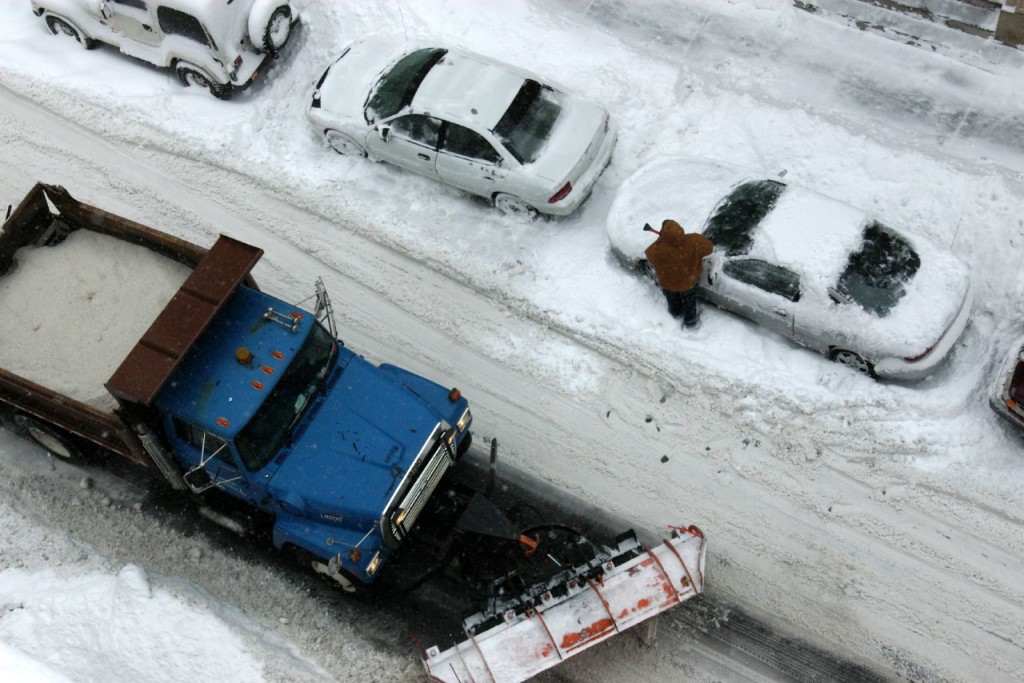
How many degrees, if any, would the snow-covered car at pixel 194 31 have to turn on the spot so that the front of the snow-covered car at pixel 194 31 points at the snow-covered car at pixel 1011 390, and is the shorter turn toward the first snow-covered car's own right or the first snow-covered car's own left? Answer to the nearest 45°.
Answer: approximately 180°

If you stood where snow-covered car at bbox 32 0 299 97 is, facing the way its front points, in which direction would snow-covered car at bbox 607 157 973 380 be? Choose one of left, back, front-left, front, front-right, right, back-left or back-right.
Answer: back

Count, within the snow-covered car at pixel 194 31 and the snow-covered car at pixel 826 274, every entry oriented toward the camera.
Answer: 0

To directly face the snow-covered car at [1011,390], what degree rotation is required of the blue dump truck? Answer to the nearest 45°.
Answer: approximately 45° to its left

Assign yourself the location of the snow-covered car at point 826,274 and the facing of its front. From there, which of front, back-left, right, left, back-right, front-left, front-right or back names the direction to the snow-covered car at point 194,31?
front-left

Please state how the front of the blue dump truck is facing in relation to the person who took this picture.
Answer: facing the viewer and to the right of the viewer

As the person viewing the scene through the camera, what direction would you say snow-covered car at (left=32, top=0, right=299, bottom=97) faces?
facing away from the viewer and to the left of the viewer

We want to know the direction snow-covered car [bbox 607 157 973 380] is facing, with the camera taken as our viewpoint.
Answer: facing away from the viewer and to the left of the viewer

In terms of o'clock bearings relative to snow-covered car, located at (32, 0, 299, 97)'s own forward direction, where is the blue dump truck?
The blue dump truck is roughly at 7 o'clock from the snow-covered car.

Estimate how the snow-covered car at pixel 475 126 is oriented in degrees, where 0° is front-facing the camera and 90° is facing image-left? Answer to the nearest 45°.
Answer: approximately 135°

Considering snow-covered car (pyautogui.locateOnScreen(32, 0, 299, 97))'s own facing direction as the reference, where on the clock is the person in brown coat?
The person in brown coat is roughly at 6 o'clock from the snow-covered car.

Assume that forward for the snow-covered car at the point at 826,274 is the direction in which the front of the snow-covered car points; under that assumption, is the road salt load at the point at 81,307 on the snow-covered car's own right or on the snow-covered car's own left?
on the snow-covered car's own left

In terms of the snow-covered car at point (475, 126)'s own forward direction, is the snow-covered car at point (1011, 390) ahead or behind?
behind
